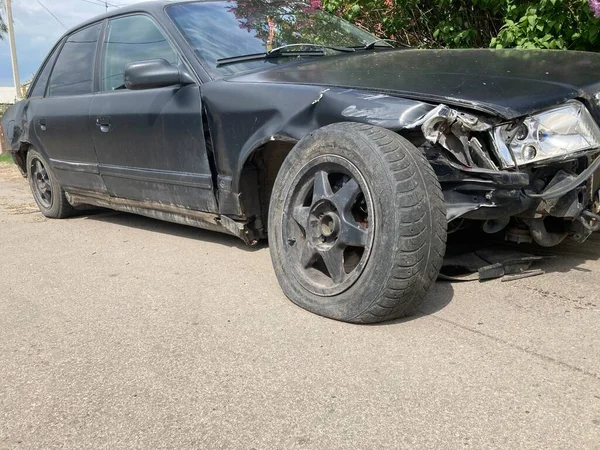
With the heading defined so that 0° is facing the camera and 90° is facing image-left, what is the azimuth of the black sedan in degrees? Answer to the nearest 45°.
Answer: approximately 315°
